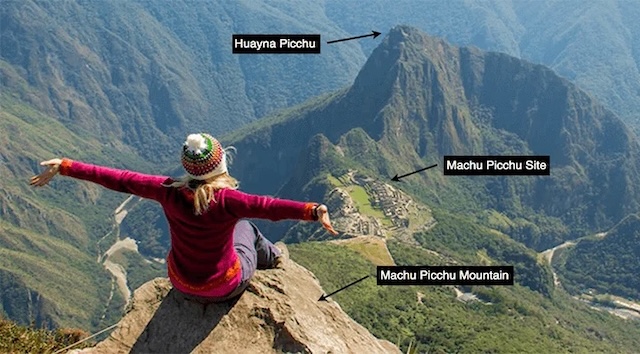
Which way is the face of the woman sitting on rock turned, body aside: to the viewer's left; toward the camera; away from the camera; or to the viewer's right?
away from the camera

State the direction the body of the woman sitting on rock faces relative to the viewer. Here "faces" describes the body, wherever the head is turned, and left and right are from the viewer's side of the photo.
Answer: facing away from the viewer and to the right of the viewer
